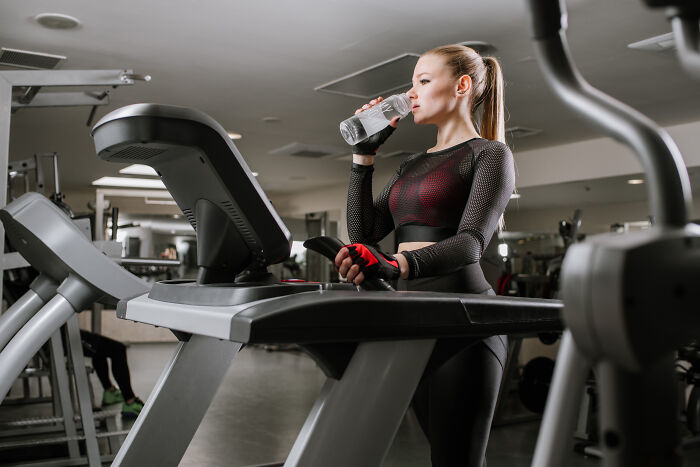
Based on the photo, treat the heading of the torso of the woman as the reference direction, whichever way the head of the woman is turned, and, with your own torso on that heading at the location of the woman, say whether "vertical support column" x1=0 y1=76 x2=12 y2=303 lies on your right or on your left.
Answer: on your right

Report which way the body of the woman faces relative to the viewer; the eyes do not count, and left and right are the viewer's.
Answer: facing the viewer and to the left of the viewer

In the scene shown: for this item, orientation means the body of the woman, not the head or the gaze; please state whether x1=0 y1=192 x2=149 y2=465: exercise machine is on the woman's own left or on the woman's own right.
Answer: on the woman's own right

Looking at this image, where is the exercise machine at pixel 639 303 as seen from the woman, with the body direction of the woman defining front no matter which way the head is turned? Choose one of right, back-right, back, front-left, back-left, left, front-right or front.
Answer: front-left

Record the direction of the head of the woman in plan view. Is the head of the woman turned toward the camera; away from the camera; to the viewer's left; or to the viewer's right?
to the viewer's left
